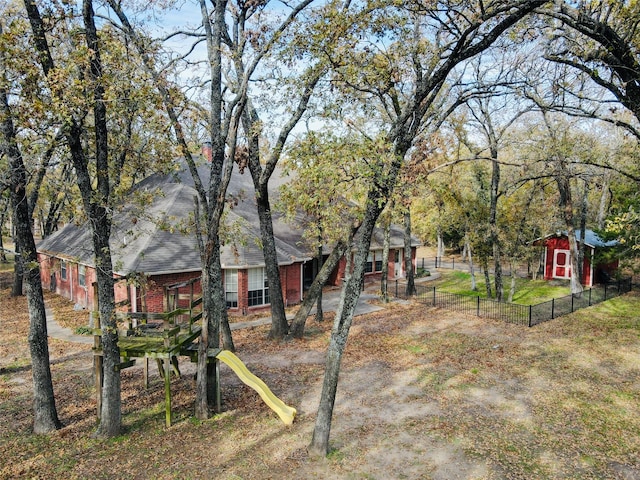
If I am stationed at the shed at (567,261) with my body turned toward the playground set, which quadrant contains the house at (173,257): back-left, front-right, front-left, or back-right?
front-right

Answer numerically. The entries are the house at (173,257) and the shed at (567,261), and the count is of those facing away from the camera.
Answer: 0

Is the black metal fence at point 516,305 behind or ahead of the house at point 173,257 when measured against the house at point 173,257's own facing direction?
ahead

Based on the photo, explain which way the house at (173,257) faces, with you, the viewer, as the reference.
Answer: facing the viewer and to the right of the viewer

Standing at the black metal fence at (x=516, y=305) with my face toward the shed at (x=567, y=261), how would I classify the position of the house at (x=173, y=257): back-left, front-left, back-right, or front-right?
back-left

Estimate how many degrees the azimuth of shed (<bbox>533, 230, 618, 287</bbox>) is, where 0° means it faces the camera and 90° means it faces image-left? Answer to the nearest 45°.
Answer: approximately 45°
